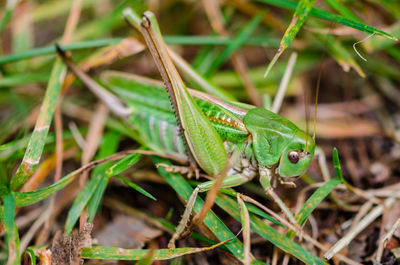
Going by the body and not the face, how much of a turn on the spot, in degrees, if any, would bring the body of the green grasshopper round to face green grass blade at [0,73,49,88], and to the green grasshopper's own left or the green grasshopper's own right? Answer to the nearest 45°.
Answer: approximately 135° to the green grasshopper's own left

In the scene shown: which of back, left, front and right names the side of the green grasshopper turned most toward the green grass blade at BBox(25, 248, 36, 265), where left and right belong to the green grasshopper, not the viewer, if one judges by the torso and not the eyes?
back

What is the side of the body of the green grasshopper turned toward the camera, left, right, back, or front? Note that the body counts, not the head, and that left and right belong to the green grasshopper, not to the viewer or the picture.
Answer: right

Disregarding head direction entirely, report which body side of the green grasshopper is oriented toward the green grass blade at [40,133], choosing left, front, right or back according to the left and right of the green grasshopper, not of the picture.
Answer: back

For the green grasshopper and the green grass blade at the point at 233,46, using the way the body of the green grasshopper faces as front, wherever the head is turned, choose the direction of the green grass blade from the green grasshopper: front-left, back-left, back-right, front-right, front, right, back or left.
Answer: left
